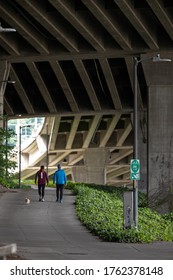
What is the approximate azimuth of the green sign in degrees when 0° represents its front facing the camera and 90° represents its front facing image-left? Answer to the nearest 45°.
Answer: approximately 0°
